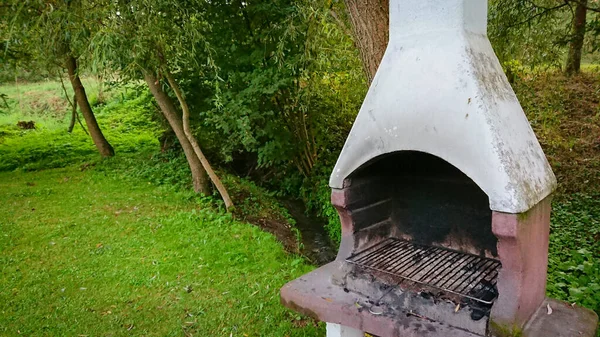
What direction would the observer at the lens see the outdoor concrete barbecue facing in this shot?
facing the viewer and to the left of the viewer

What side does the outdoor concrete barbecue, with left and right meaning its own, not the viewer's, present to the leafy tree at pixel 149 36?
right
